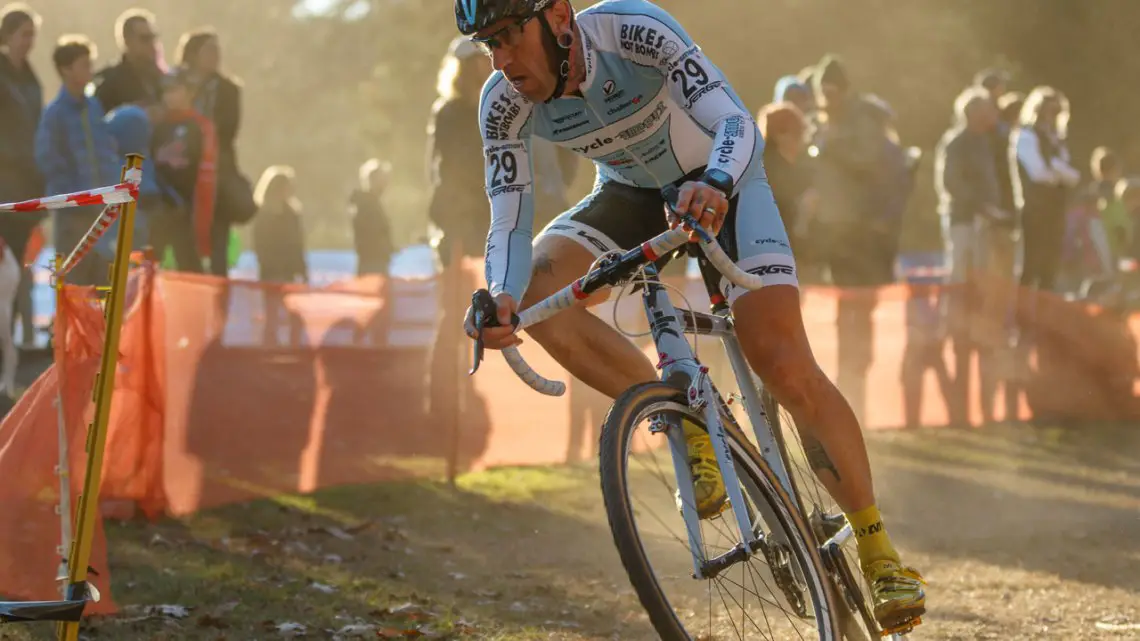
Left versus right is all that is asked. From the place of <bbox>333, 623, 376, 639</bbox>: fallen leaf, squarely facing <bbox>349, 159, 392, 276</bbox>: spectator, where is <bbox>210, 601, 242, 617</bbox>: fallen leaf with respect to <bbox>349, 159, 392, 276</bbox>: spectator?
left

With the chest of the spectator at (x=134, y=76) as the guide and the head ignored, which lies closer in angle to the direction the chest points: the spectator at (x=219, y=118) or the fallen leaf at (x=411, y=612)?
the fallen leaf

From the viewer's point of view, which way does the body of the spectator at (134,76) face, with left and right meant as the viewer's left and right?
facing the viewer and to the right of the viewer

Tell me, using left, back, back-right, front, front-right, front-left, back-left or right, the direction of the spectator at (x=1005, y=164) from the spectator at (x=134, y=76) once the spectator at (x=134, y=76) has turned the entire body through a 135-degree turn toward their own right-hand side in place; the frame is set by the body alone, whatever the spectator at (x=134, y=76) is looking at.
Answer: back

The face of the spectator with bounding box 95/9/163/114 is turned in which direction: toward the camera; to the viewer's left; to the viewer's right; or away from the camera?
toward the camera

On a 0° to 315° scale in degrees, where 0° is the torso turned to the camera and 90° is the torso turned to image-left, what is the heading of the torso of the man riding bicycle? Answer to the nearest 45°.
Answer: approximately 45°

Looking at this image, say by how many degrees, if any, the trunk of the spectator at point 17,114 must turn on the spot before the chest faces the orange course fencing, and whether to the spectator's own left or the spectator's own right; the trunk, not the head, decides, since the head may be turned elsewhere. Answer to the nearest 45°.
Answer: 0° — they already face it

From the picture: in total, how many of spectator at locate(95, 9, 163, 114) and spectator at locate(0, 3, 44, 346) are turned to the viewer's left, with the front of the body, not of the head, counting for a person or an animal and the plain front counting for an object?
0

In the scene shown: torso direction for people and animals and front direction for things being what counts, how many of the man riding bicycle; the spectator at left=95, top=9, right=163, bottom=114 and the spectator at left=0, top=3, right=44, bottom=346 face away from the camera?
0

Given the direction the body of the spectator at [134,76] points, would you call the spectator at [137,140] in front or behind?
in front

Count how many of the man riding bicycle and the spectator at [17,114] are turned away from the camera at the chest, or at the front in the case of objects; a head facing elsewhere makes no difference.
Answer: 0

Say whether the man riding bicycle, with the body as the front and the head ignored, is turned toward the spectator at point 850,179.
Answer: no

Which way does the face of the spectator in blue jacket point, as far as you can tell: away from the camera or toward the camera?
toward the camera

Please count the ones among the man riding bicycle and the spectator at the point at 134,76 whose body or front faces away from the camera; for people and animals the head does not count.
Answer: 0

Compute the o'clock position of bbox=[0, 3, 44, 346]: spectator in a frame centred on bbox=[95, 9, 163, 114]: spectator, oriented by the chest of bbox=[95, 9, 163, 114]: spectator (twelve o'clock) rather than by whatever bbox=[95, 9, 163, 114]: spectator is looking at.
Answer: bbox=[0, 3, 44, 346]: spectator is roughly at 4 o'clock from bbox=[95, 9, 163, 114]: spectator.

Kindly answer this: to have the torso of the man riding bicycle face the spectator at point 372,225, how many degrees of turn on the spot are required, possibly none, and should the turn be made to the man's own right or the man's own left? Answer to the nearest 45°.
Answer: approximately 135° to the man's own right

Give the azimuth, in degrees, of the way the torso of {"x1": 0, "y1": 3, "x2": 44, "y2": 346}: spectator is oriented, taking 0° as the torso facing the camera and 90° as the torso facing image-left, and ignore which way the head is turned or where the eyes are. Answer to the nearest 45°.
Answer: approximately 315°

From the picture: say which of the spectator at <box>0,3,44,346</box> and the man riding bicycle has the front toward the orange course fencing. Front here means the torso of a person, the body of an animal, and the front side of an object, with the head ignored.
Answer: the spectator
